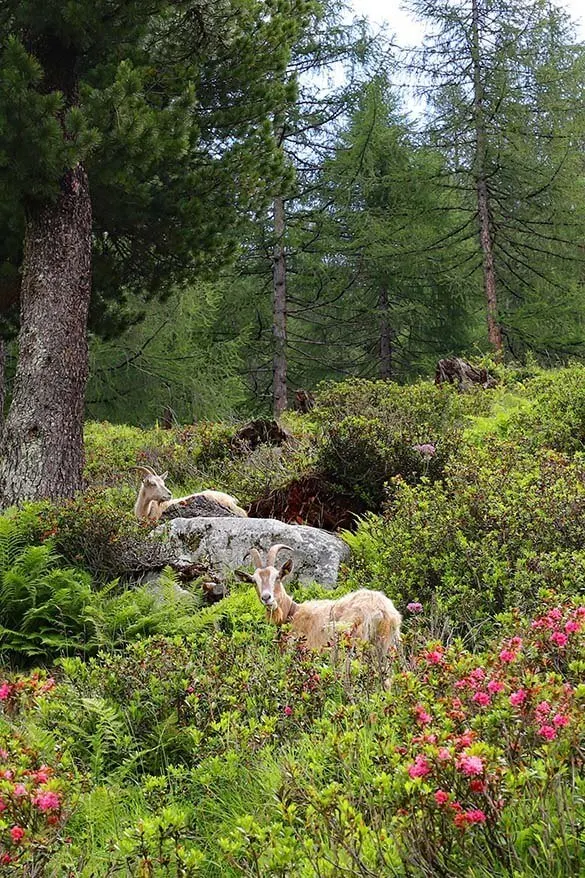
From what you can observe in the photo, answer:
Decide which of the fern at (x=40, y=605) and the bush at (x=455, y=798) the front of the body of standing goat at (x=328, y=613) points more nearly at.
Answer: the fern

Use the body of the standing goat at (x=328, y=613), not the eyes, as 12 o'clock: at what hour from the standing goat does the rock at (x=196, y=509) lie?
The rock is roughly at 2 o'clock from the standing goat.

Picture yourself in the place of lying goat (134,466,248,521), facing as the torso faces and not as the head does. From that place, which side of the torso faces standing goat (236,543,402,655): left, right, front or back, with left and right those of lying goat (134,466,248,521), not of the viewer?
left

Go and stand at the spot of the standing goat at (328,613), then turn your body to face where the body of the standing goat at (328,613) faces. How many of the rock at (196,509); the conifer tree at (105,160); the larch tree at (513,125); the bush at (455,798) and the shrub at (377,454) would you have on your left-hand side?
1

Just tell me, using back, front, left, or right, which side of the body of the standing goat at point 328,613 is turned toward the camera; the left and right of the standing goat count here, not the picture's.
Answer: left

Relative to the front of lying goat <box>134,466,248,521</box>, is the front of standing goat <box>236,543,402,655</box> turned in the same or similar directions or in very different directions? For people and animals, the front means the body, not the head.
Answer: same or similar directions

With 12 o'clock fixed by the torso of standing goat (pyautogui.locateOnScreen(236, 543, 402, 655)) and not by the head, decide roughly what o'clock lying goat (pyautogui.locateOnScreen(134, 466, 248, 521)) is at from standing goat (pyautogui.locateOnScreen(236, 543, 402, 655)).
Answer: lying goat (pyautogui.locateOnScreen(134, 466, 248, 521)) is roughly at 2 o'clock from standing goat (pyautogui.locateOnScreen(236, 543, 402, 655)).

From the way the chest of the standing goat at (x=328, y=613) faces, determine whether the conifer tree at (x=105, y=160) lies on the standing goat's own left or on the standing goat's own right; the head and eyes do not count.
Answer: on the standing goat's own right

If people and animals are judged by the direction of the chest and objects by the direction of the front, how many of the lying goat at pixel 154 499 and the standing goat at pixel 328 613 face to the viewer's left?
2

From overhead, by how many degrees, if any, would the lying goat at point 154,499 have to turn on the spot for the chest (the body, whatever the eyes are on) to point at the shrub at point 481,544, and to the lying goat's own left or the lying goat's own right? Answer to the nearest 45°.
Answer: approximately 135° to the lying goat's own left

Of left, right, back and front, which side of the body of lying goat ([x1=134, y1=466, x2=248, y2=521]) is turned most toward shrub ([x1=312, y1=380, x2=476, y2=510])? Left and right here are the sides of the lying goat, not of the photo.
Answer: back

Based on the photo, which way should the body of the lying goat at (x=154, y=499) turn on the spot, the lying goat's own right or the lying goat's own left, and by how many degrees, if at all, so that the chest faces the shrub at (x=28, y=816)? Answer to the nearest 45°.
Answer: approximately 90° to the lying goat's own left

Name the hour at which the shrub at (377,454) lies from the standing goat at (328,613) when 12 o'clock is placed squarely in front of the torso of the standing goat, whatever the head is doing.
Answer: The shrub is roughly at 3 o'clock from the standing goat.

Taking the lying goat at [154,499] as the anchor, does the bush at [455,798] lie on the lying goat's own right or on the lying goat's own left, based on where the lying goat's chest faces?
on the lying goat's own left

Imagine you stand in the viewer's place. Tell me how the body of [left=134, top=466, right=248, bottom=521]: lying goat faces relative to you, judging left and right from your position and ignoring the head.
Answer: facing to the left of the viewer
